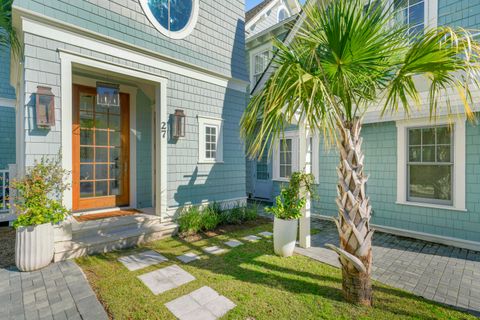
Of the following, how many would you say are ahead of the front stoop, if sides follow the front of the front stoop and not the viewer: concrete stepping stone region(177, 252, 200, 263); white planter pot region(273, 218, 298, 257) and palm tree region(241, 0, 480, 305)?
3

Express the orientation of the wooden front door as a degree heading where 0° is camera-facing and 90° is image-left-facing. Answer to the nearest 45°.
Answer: approximately 315°

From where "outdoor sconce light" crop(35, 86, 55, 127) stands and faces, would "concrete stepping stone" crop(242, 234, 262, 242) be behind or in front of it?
in front

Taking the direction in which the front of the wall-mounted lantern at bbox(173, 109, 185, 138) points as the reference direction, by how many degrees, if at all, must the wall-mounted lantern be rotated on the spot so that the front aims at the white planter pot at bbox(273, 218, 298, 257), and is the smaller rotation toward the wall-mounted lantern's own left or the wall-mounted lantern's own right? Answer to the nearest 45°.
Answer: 0° — it already faces it

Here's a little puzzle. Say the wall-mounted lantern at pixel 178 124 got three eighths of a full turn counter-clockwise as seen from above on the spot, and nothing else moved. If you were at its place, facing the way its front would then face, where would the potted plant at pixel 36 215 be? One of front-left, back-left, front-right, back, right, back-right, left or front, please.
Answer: back-left

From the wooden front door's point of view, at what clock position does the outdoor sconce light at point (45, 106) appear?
The outdoor sconce light is roughly at 2 o'clock from the wooden front door.

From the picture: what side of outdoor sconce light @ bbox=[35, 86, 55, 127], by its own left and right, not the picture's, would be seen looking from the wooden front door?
left

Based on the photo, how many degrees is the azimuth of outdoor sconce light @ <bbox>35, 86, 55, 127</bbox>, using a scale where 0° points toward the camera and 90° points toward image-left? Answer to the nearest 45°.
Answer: approximately 315°

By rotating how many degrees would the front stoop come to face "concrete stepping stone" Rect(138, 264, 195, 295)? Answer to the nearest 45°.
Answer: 0° — it already faces it

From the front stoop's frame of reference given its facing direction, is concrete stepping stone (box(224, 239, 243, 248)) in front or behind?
in front
